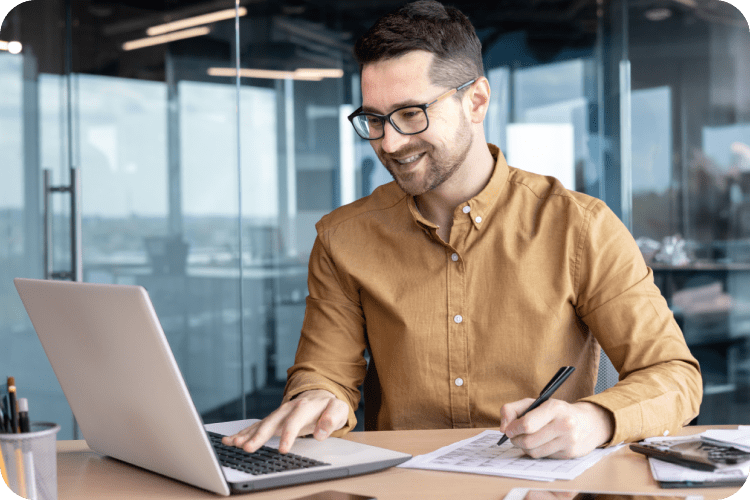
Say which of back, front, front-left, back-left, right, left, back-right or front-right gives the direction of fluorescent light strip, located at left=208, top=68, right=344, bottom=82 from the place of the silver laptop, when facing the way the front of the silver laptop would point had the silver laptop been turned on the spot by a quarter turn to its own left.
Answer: front-right

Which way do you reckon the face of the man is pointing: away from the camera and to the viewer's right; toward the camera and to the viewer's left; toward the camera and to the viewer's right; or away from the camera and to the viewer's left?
toward the camera and to the viewer's left

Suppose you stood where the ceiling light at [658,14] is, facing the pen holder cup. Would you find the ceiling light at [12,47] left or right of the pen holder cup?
right

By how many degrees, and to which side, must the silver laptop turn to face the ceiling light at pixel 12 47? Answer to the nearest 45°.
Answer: approximately 45° to its left

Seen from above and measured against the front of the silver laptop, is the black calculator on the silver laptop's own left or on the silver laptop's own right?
on the silver laptop's own right

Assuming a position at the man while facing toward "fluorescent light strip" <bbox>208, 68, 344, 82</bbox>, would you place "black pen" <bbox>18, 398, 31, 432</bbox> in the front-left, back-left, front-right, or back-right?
back-left

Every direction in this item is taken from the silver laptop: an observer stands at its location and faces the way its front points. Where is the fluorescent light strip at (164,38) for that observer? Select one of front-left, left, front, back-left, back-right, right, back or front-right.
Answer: front-left

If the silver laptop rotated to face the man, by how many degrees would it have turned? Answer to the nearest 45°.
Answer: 0° — it already faces them

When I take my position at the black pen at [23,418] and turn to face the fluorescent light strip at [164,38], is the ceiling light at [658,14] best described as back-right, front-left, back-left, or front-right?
front-right

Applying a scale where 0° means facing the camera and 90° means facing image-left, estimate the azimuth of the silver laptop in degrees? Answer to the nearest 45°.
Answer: approximately 225°
